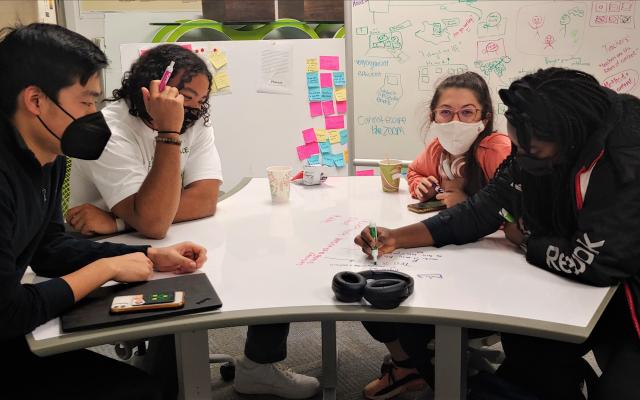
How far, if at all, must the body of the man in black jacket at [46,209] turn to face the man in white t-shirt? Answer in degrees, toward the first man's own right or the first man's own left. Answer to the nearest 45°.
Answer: approximately 45° to the first man's own left

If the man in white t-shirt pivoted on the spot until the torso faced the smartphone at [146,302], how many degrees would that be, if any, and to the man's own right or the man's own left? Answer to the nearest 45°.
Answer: approximately 45° to the man's own right

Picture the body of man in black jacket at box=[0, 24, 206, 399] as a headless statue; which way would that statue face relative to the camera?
to the viewer's right

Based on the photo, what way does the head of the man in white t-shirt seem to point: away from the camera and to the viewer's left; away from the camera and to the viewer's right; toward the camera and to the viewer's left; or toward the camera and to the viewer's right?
toward the camera and to the viewer's right

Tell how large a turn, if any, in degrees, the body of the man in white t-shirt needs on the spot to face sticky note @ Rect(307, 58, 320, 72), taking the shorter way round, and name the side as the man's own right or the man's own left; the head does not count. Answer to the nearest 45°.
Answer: approximately 90° to the man's own left

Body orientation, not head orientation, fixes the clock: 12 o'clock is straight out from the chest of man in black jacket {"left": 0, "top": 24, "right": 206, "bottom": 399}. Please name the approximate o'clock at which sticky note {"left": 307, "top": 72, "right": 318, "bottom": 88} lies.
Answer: The sticky note is roughly at 10 o'clock from the man in black jacket.

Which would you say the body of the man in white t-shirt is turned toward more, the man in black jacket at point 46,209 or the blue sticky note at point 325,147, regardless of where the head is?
the man in black jacket

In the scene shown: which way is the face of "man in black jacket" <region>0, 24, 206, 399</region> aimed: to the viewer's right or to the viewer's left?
to the viewer's right

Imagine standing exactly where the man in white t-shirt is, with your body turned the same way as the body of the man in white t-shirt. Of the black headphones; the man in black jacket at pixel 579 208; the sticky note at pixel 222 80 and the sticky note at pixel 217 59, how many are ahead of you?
2

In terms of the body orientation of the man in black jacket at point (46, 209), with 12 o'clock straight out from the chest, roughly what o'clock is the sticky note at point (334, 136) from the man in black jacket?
The sticky note is roughly at 10 o'clock from the man in black jacket.

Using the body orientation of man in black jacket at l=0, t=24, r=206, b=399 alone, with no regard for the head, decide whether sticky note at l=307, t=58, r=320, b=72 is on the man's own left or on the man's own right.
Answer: on the man's own left

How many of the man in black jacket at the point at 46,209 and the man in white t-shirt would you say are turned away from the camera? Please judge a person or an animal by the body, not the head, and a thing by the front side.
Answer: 0

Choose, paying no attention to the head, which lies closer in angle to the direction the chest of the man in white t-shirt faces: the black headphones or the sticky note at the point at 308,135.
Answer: the black headphones

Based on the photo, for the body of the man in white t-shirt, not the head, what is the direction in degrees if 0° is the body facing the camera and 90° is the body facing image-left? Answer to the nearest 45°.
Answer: approximately 315°

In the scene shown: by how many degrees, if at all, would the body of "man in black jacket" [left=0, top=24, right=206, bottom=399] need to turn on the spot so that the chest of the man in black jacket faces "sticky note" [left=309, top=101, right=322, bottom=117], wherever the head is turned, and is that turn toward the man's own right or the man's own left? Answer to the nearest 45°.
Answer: approximately 45° to the man's own left

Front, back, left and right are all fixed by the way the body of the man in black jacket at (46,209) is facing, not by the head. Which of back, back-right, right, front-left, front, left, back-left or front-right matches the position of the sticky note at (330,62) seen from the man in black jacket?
front-left
